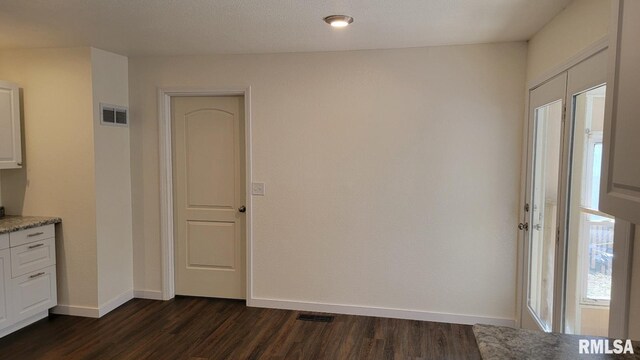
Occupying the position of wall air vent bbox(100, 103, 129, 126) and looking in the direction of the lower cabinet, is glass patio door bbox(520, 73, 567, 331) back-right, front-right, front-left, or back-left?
back-left

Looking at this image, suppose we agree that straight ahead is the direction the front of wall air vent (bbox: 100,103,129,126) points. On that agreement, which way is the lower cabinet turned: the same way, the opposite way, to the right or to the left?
the same way

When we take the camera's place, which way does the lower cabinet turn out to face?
facing the viewer and to the right of the viewer

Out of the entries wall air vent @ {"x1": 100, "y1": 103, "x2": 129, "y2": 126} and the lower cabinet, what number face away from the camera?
0

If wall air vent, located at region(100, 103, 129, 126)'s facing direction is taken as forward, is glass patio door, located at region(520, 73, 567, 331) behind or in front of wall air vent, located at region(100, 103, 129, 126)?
in front
